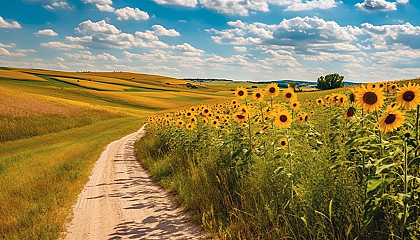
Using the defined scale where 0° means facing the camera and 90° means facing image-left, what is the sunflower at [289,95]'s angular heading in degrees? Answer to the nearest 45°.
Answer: approximately 0°

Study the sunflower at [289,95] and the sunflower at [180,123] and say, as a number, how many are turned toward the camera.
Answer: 2

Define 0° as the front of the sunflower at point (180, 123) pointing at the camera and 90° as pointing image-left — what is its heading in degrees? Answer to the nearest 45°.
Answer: approximately 0°
